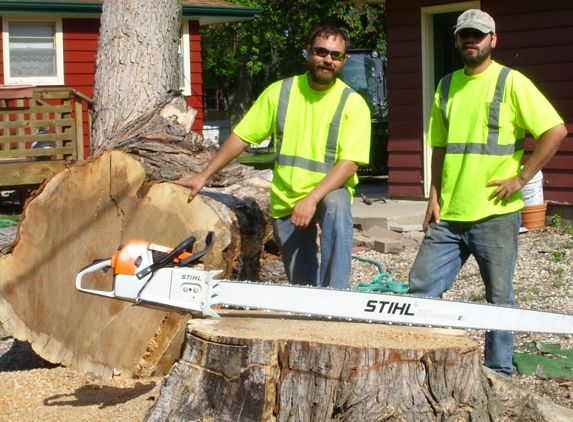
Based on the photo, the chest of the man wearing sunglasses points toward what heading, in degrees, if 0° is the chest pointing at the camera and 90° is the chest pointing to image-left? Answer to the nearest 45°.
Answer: approximately 0°

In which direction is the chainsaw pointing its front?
to the viewer's right

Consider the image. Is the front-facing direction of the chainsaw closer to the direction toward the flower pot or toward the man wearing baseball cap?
the man wearing baseball cap
